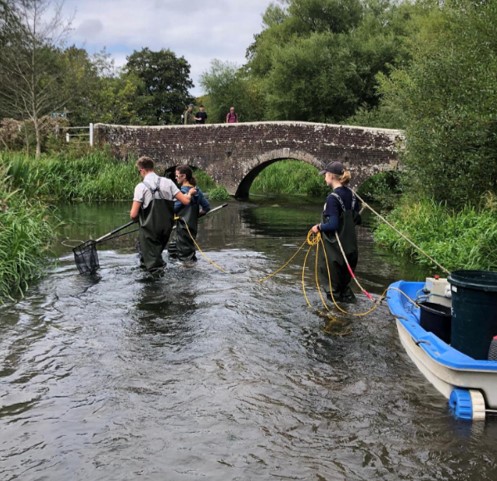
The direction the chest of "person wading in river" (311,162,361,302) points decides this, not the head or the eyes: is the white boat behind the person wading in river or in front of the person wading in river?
behind

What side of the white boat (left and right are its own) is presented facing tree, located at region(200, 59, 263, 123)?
front

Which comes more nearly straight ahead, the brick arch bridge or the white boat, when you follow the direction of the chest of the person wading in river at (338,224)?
the brick arch bridge

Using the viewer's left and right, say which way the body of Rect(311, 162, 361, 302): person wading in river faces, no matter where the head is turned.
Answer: facing away from the viewer and to the left of the viewer

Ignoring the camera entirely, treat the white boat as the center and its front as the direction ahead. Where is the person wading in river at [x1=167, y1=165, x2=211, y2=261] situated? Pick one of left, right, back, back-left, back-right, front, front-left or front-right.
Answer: front

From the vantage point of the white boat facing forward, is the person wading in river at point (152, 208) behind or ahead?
ahead

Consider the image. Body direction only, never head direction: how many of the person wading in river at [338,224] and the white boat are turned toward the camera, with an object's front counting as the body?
0

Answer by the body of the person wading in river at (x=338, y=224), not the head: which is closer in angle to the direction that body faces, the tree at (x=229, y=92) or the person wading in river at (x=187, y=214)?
the person wading in river

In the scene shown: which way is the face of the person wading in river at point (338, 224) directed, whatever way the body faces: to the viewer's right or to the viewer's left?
to the viewer's left

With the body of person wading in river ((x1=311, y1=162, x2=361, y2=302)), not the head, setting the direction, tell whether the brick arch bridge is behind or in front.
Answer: in front

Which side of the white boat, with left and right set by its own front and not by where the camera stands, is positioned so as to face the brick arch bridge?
front

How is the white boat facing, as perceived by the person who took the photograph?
facing away from the viewer and to the left of the viewer
